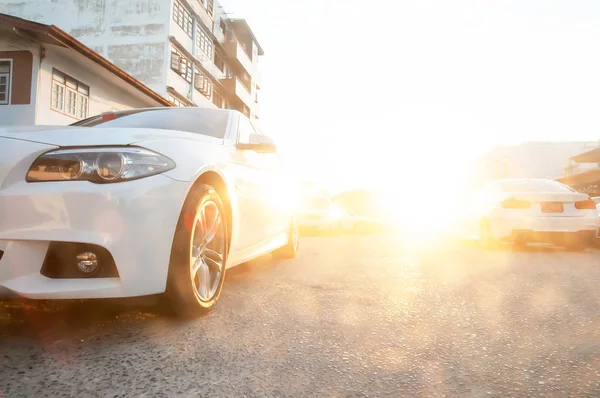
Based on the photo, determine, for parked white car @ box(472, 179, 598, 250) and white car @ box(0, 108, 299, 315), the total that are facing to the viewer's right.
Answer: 0

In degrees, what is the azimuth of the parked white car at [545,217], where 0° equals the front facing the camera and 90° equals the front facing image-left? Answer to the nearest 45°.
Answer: approximately 135°

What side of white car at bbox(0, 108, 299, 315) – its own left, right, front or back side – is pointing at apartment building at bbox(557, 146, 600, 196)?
back

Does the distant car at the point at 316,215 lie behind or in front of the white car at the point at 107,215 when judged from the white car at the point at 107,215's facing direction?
behind

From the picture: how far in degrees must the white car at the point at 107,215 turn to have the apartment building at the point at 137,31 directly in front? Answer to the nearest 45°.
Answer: approximately 135° to its right

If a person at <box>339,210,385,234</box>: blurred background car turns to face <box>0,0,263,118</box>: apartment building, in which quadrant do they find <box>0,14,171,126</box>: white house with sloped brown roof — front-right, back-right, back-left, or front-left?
front-left

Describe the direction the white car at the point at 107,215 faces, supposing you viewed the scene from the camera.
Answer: facing the viewer and to the left of the viewer

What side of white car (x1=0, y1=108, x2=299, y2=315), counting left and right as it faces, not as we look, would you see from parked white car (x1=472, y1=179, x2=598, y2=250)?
back

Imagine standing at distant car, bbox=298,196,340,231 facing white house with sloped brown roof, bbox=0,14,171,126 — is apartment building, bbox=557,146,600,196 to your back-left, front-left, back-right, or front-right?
back-right

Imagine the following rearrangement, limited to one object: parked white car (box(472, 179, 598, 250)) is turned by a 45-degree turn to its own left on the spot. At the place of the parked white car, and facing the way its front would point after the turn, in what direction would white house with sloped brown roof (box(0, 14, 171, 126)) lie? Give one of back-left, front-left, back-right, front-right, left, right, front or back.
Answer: front

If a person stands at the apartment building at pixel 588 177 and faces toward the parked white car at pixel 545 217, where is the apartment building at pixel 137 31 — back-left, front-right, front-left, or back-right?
front-right

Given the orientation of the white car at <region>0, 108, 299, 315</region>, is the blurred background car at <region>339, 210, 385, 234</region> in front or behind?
behind

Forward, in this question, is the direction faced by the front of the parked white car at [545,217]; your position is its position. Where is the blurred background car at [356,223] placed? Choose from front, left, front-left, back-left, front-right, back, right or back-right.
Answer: front
